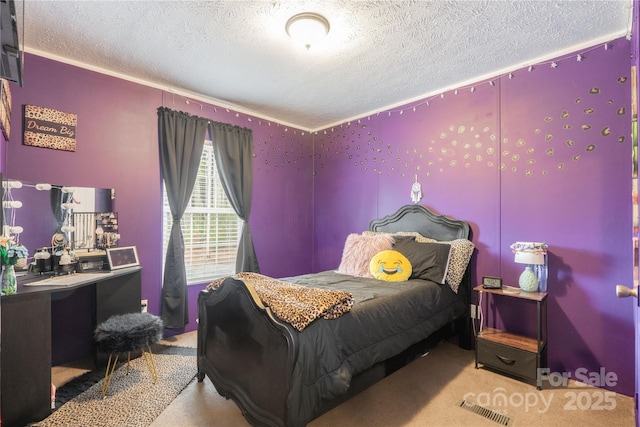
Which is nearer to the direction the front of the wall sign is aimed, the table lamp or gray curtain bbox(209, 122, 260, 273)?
the table lamp

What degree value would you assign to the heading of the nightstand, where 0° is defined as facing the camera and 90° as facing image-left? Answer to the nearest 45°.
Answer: approximately 45°

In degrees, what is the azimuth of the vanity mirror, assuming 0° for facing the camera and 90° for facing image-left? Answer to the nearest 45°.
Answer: approximately 315°

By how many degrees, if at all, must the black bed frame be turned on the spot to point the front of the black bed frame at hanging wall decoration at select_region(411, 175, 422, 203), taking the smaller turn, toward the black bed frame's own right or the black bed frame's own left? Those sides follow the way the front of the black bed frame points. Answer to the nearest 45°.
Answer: approximately 180°

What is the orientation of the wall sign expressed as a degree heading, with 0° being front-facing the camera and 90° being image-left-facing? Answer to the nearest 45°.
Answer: approximately 315°

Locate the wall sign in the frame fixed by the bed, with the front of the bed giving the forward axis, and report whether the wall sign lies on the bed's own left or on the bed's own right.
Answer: on the bed's own right
